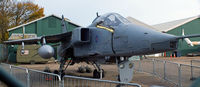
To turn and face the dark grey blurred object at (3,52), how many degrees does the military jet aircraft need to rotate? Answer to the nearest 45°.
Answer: approximately 180°

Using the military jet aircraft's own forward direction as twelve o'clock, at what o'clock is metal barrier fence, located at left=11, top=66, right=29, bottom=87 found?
The metal barrier fence is roughly at 3 o'clock from the military jet aircraft.

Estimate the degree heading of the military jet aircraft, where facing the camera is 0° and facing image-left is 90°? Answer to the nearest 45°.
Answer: approximately 315°

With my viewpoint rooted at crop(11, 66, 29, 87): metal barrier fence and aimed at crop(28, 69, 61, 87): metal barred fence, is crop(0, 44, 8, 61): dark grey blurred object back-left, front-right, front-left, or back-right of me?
back-left
